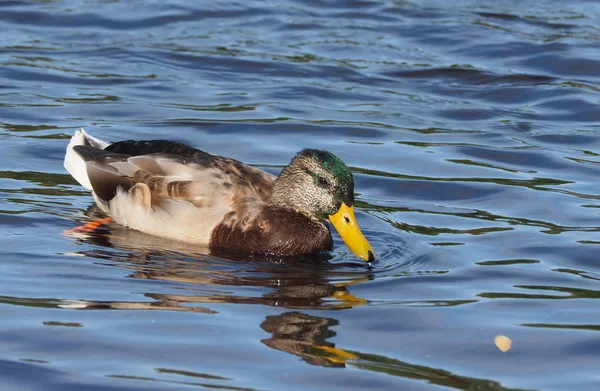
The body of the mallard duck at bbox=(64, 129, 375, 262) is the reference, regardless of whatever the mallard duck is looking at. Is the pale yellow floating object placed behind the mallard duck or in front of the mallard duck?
in front

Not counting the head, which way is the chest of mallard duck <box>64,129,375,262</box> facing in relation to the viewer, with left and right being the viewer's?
facing the viewer and to the right of the viewer
